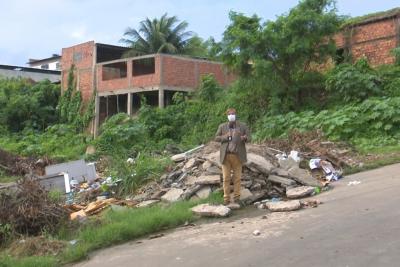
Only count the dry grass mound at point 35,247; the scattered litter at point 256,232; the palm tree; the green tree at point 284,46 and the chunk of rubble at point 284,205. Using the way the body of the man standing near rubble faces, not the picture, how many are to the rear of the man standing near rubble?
2

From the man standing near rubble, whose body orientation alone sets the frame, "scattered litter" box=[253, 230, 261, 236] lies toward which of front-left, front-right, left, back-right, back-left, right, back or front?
front

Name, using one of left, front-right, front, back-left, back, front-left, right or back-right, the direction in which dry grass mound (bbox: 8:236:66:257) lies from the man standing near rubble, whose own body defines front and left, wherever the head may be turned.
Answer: front-right

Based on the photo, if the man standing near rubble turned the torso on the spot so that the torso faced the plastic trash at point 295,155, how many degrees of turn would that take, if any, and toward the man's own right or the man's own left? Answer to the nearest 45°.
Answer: approximately 135° to the man's own left

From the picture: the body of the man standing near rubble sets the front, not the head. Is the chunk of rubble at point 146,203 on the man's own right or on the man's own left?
on the man's own right

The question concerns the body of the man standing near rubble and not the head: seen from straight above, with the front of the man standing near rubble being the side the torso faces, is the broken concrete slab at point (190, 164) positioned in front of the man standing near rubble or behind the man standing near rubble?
behind

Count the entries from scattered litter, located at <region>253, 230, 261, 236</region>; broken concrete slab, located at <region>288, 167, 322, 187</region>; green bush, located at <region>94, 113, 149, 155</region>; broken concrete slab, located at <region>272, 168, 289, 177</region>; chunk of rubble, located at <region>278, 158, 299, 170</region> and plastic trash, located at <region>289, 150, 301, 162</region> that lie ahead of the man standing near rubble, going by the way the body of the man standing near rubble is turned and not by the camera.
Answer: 1

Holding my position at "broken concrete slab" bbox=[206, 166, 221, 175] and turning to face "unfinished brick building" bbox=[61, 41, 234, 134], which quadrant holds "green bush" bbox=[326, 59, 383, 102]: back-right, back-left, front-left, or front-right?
front-right

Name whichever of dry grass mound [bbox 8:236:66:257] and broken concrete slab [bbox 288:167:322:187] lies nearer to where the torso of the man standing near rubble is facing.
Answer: the dry grass mound

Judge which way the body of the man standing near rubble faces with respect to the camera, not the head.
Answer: toward the camera

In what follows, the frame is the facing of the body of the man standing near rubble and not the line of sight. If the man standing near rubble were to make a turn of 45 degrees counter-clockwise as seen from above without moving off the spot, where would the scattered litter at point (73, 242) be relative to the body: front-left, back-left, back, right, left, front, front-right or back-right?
right

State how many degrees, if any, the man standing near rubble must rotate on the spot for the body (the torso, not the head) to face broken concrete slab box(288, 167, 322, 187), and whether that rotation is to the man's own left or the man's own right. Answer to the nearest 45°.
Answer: approximately 135° to the man's own left

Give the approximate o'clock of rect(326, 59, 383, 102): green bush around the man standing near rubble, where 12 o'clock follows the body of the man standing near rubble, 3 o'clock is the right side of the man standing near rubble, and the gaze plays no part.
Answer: The green bush is roughly at 7 o'clock from the man standing near rubble.

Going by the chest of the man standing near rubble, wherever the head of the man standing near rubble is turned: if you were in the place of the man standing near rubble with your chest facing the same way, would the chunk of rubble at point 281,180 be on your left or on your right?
on your left
